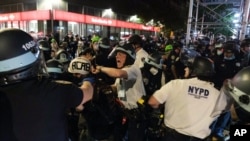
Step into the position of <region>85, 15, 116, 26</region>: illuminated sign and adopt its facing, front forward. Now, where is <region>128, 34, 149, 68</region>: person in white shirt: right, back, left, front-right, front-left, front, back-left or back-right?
front-right

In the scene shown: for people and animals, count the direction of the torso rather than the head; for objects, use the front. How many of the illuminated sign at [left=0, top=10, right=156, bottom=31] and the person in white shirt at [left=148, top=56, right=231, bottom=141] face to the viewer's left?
0

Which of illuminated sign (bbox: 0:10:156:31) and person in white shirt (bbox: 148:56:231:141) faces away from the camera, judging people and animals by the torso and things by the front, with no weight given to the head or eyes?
the person in white shirt

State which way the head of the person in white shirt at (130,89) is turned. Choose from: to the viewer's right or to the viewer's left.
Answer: to the viewer's left

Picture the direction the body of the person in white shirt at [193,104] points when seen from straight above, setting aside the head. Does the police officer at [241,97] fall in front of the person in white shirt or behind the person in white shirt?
behind

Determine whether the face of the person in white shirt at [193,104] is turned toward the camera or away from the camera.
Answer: away from the camera

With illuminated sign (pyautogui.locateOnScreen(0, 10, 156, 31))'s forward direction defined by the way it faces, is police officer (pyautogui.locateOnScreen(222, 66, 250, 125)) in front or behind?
in front

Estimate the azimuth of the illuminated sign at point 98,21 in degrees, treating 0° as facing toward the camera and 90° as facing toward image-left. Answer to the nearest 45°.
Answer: approximately 315°

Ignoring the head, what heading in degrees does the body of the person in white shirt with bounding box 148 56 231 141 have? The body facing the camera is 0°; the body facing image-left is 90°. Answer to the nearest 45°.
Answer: approximately 180°

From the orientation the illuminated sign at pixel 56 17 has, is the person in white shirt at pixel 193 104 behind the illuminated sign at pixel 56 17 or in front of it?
in front

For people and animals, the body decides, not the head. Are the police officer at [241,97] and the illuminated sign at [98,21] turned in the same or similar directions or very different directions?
very different directions

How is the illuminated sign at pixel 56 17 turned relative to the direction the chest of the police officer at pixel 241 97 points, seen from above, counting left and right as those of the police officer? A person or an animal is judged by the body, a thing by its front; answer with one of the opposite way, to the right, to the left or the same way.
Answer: the opposite way
